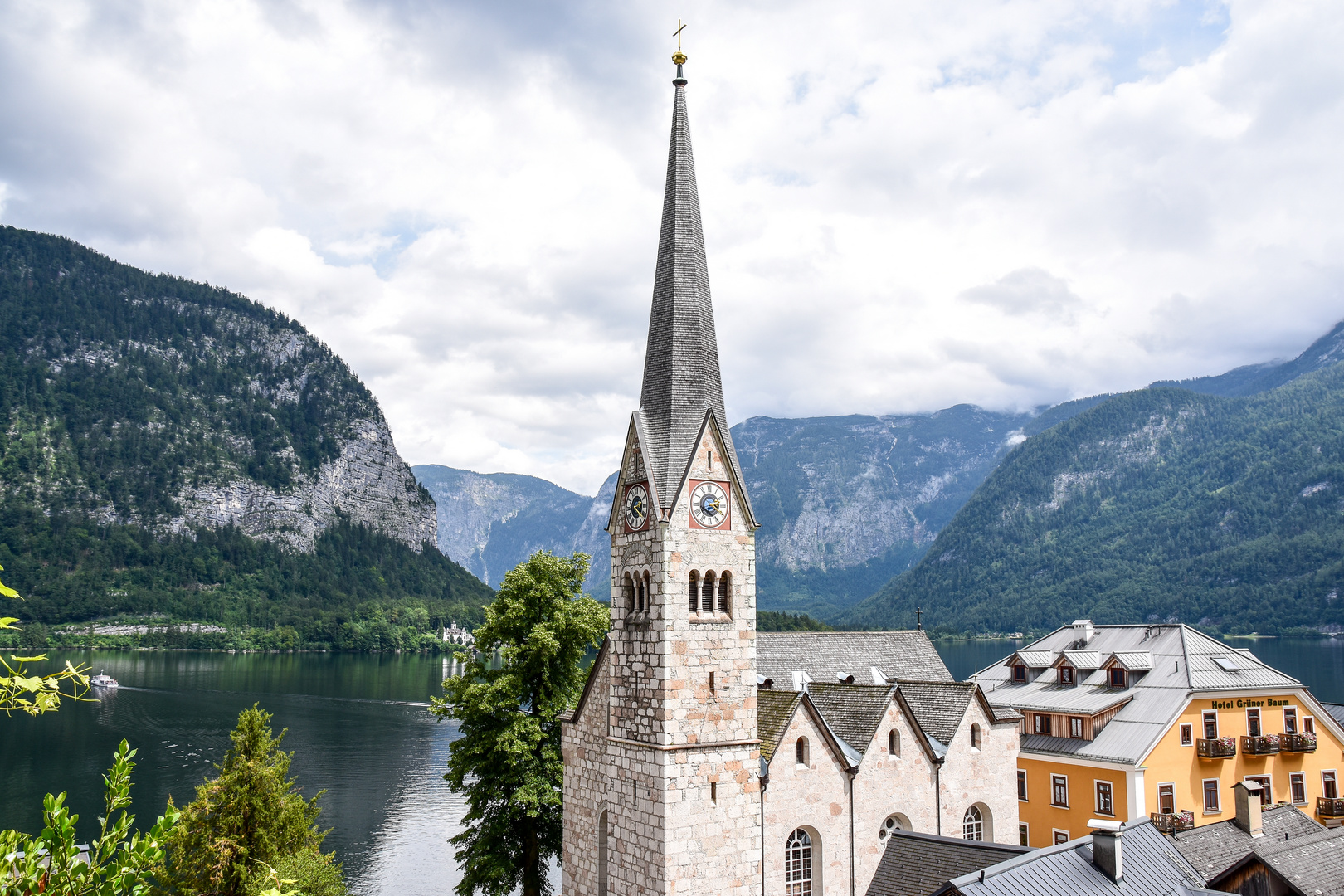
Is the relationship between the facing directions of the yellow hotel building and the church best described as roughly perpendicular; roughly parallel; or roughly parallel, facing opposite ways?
roughly perpendicular

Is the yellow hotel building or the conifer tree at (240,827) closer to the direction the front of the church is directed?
the conifer tree

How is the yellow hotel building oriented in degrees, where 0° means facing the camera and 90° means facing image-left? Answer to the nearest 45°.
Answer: approximately 315°

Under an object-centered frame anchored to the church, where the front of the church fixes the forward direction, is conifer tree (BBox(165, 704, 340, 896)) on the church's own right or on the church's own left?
on the church's own right

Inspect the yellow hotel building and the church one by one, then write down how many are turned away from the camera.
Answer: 0

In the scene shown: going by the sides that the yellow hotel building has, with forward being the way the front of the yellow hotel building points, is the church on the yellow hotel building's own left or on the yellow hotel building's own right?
on the yellow hotel building's own right

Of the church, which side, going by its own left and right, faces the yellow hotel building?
back

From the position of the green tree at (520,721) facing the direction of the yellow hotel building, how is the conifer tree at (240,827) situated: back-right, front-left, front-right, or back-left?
back-right

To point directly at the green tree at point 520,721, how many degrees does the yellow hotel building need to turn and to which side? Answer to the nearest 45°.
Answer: approximately 90° to its right

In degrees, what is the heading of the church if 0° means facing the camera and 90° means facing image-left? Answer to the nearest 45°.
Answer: approximately 45°
